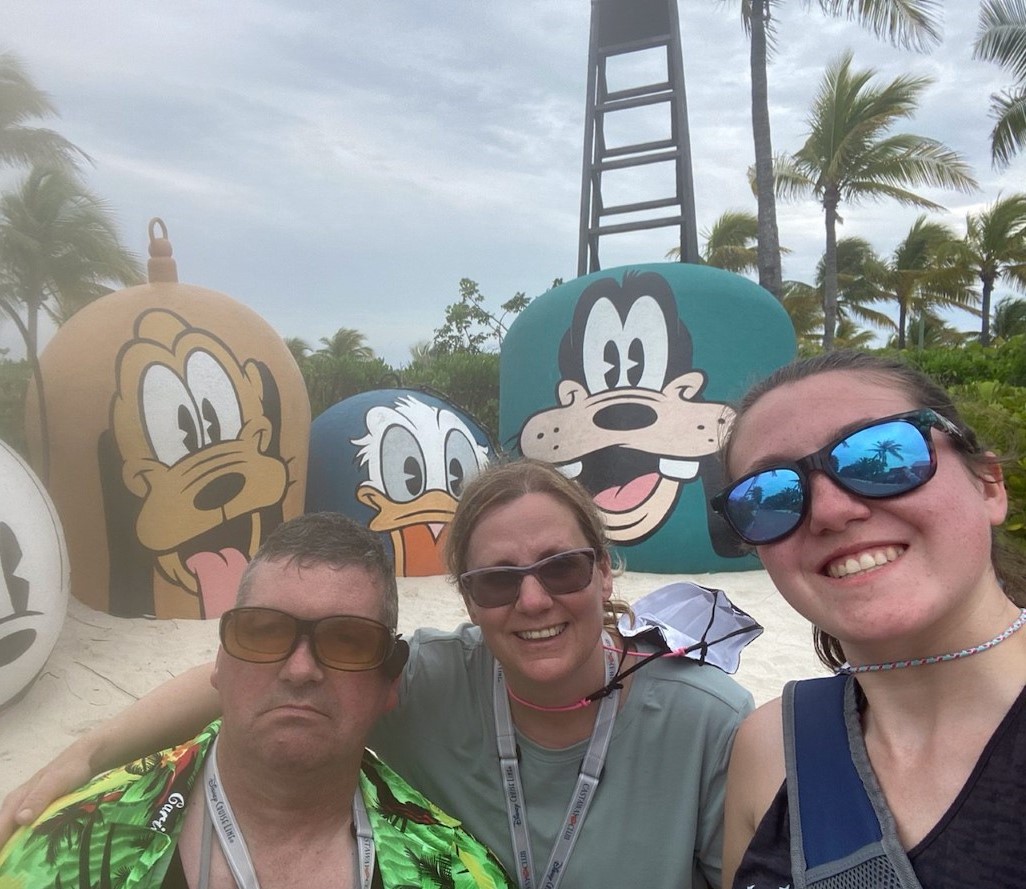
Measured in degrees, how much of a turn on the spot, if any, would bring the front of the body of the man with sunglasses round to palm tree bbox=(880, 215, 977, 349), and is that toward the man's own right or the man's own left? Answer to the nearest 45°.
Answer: approximately 135° to the man's own left

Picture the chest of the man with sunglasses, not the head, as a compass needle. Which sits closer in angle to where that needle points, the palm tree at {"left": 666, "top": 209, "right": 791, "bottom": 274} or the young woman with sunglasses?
the young woman with sunglasses

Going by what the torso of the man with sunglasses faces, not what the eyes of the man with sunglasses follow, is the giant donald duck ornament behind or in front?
behind

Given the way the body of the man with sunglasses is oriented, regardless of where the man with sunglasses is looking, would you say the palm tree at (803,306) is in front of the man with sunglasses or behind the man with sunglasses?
behind

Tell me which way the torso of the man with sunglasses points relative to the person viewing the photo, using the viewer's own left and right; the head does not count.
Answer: facing the viewer

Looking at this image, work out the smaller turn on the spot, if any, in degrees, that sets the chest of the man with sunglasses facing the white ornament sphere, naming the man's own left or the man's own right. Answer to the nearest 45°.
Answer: approximately 180°

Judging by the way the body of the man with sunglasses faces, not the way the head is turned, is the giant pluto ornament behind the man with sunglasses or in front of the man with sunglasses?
behind

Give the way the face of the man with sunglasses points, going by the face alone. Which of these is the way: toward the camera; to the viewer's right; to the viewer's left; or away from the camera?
toward the camera
